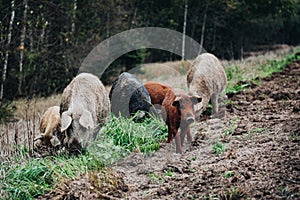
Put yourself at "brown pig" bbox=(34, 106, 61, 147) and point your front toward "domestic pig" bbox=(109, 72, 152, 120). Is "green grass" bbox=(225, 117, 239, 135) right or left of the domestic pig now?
right

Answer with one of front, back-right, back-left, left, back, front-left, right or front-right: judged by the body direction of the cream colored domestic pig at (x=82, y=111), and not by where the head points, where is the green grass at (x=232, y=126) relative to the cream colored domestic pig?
left

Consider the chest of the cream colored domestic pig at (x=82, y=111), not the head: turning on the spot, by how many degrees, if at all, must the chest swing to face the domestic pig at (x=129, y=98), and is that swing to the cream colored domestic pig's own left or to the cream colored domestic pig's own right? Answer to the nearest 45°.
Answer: approximately 135° to the cream colored domestic pig's own left

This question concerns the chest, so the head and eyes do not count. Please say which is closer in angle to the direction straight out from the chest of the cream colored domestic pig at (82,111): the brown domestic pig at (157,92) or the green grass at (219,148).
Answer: the green grass

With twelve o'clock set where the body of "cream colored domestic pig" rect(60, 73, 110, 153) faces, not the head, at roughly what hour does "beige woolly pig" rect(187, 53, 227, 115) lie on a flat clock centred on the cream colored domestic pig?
The beige woolly pig is roughly at 8 o'clock from the cream colored domestic pig.

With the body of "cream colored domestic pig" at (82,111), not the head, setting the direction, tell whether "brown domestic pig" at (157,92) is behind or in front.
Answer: behind

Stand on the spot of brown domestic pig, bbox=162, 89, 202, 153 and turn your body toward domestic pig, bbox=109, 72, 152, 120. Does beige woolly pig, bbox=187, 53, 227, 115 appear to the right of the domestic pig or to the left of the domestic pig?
right

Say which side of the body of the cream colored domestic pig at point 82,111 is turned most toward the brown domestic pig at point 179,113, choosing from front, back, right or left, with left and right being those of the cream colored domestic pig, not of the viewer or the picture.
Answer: left

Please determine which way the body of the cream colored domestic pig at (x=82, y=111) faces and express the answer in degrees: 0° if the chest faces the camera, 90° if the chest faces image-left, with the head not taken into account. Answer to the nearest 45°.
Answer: approximately 0°

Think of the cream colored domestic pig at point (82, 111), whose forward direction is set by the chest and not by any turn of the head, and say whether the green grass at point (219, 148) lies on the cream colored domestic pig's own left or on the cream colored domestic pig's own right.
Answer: on the cream colored domestic pig's own left
